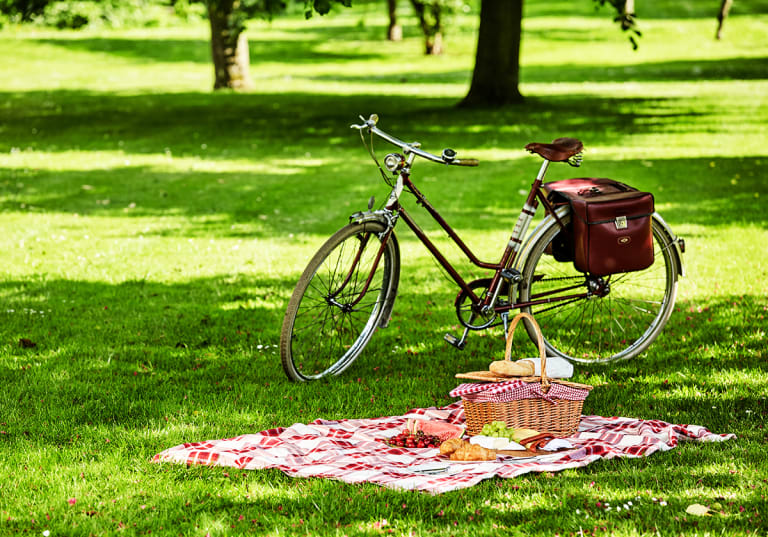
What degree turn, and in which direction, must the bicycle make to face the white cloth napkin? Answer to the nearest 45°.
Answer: approximately 135° to its left

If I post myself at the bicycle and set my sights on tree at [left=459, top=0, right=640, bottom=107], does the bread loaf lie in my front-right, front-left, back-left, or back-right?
back-right

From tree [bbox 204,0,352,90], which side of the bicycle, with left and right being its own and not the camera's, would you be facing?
right

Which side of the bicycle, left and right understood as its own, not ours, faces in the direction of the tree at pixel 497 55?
right

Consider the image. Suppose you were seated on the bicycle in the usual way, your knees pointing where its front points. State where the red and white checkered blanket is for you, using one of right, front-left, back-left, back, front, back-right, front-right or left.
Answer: left

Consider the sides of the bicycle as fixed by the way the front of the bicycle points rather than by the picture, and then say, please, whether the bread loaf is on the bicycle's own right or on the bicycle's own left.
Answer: on the bicycle's own left

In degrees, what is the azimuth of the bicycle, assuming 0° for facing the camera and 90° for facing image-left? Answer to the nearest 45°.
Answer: approximately 90°

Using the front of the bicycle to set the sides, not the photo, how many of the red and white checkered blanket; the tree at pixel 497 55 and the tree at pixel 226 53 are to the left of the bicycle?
1

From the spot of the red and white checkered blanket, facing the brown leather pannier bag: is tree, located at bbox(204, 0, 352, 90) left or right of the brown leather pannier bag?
left

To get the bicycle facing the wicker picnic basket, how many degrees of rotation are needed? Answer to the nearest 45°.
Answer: approximately 135° to its left
